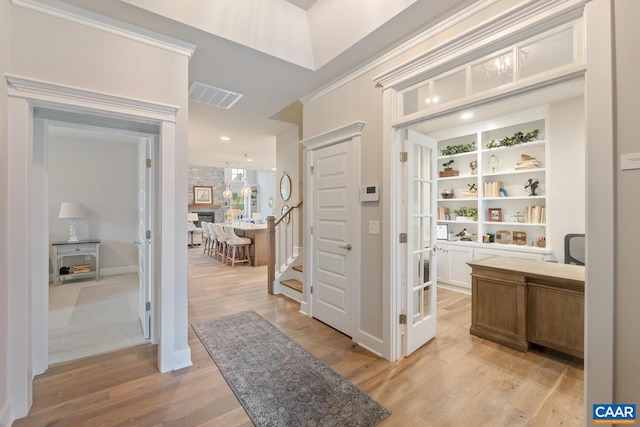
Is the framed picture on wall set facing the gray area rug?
yes

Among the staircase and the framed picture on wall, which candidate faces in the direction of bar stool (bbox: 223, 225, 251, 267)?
the framed picture on wall

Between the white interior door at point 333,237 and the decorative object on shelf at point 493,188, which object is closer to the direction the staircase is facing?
the white interior door

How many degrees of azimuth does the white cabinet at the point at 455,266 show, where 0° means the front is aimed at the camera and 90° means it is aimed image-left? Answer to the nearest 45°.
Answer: approximately 45°

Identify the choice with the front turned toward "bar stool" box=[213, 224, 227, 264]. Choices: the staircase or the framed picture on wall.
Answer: the framed picture on wall

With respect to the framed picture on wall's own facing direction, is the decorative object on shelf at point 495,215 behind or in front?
in front

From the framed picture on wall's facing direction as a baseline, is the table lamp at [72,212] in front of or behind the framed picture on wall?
in front

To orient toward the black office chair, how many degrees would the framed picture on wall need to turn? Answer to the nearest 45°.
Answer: approximately 45° to its left

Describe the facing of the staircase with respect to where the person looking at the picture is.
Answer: facing the viewer and to the left of the viewer

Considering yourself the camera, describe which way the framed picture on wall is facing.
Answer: facing the viewer

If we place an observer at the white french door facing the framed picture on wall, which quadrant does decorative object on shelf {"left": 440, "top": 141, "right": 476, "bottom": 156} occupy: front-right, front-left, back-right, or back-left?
front-right

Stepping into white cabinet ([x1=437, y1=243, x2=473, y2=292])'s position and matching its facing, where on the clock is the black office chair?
The black office chair is roughly at 10 o'clock from the white cabinet.

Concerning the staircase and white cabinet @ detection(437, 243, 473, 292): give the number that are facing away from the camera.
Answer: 0

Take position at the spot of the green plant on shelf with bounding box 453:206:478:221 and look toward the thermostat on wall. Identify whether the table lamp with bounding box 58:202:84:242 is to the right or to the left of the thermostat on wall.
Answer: right

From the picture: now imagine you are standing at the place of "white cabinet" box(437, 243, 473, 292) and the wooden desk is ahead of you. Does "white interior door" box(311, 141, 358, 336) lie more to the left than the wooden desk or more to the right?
right

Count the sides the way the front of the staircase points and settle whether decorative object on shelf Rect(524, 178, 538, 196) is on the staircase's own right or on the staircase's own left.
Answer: on the staircase's own left

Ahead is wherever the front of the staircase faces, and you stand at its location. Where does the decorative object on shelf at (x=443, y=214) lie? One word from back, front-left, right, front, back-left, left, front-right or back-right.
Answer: back-left

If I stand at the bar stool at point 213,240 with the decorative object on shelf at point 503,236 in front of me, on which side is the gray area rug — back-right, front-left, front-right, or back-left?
front-right
